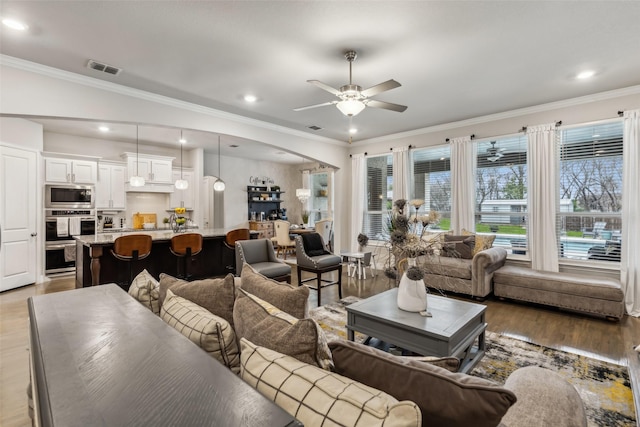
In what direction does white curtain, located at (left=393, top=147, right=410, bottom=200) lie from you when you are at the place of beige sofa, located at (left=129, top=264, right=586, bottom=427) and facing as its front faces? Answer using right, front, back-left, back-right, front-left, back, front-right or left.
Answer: front-left

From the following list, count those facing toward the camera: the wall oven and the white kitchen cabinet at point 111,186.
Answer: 2

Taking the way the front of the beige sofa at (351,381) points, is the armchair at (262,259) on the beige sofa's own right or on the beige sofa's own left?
on the beige sofa's own left

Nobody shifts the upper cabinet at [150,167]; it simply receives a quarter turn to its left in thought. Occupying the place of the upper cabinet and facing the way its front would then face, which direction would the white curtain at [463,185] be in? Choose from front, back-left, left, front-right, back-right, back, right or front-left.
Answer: front-right

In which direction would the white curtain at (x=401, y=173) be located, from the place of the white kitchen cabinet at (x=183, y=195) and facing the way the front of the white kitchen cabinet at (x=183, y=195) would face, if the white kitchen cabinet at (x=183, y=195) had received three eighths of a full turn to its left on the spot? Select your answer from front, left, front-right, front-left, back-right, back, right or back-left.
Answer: right

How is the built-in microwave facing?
toward the camera

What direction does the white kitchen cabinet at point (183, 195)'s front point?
toward the camera

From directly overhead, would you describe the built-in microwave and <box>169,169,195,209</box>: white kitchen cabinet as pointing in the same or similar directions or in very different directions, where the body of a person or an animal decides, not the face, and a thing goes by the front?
same or similar directions

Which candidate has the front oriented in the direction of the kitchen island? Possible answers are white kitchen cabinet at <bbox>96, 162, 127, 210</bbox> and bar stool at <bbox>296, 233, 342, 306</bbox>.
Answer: the white kitchen cabinet

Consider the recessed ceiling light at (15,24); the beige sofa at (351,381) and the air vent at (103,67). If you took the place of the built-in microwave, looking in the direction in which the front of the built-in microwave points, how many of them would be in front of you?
3

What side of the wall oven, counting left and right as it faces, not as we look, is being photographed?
front

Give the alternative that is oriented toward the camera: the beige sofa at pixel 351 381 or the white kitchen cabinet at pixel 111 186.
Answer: the white kitchen cabinet

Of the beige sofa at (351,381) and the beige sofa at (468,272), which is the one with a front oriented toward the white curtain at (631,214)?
the beige sofa at (351,381)

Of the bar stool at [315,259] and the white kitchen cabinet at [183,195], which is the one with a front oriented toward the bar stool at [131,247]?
the white kitchen cabinet

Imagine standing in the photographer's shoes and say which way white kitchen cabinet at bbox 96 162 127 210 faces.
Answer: facing the viewer

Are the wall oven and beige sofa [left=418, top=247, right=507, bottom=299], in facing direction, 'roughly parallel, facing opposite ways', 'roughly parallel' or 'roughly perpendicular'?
roughly perpendicular

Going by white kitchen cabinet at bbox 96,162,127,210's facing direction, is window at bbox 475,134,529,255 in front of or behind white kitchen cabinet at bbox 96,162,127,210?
in front

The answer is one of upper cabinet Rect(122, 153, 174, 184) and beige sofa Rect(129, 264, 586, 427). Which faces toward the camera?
the upper cabinet

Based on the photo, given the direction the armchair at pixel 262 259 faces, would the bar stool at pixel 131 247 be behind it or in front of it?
behind
